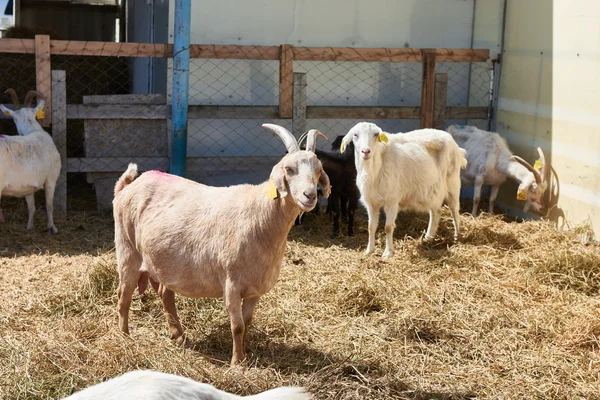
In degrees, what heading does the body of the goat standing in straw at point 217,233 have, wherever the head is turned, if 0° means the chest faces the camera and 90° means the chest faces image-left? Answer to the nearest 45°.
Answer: approximately 315°

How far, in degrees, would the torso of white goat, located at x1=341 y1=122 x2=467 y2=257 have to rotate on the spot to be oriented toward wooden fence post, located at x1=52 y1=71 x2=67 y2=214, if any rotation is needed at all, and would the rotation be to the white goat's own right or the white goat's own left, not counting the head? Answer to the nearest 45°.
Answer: approximately 45° to the white goat's own right

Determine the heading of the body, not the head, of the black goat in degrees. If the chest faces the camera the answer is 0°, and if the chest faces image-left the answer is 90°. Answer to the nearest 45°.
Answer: approximately 0°

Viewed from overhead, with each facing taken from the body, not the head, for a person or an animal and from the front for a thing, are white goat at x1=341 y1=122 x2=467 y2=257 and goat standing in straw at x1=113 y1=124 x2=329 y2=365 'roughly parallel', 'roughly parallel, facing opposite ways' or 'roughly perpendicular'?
roughly perpendicular
